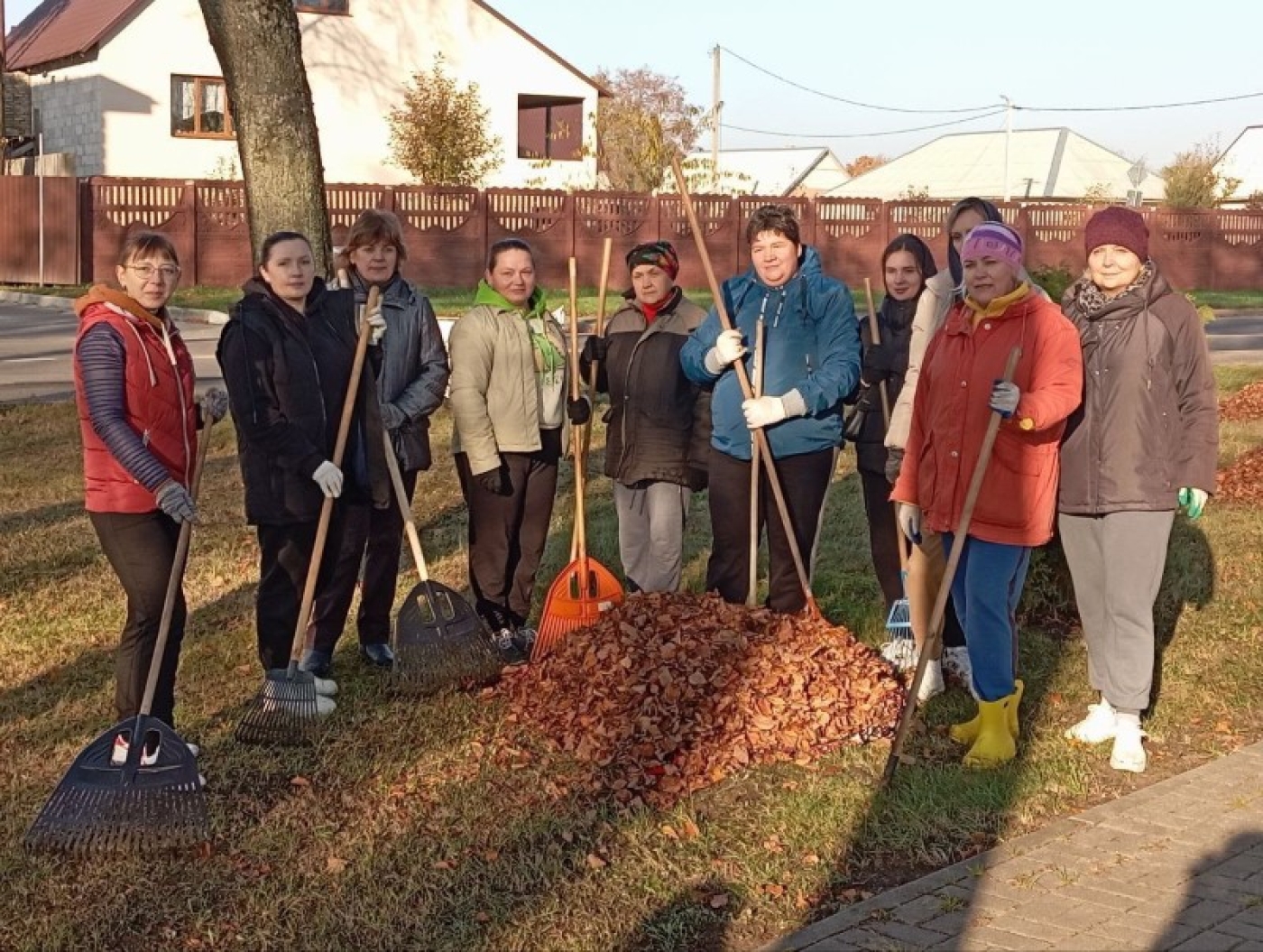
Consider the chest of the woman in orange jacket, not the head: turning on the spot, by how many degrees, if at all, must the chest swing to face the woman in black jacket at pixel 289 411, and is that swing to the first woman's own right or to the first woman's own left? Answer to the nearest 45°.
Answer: approximately 45° to the first woman's own right

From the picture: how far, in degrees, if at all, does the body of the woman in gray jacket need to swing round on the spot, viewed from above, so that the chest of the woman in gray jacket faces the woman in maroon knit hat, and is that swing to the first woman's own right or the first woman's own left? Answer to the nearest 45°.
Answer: approximately 45° to the first woman's own left

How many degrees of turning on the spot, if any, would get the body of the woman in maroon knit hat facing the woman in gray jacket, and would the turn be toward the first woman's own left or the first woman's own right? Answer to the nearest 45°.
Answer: approximately 45° to the first woman's own right

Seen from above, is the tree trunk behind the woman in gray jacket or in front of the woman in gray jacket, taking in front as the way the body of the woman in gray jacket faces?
behind

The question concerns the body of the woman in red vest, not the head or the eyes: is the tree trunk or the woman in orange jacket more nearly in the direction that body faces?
the woman in orange jacket

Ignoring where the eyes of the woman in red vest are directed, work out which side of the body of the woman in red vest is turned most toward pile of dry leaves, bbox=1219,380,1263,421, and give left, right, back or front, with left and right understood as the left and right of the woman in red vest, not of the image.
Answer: left
